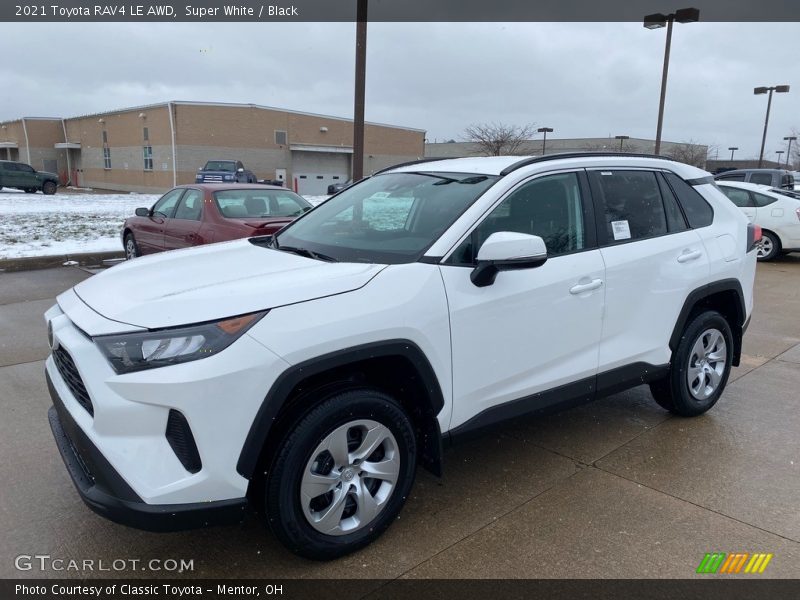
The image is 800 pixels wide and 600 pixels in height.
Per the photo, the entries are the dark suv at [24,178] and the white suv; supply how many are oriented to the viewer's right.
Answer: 1

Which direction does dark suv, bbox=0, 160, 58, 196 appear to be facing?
to the viewer's right

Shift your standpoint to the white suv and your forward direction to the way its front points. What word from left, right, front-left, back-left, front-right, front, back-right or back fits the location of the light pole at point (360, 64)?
back-right

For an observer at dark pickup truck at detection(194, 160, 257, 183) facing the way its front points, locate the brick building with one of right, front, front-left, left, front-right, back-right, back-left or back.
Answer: back

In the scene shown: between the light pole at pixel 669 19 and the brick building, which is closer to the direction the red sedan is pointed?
the brick building

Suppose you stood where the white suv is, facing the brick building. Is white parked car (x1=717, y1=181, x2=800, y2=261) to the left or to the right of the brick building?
right

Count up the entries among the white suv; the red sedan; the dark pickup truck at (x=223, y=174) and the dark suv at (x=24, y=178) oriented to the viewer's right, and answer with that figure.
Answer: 1

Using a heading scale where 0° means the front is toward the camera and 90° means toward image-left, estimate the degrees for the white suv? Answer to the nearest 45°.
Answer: approximately 45°

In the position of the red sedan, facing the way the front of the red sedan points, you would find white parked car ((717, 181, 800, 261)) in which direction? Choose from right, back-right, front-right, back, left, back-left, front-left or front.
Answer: back-right

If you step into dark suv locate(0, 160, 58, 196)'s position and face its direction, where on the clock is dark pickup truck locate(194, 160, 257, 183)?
dark pickup truck locate(194, 160, 257, 183) is roughly at 1 o'clock from dark suv locate(0, 160, 58, 196).

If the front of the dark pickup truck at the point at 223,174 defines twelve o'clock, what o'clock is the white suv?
The white suv is roughly at 12 o'clock from the dark pickup truck.

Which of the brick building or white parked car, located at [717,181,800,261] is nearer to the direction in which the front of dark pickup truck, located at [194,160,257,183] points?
the white parked car

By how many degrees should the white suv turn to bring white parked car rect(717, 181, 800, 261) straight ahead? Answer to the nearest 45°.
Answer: approximately 180°

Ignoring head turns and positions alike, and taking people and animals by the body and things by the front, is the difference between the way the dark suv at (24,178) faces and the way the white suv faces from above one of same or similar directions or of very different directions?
very different directions

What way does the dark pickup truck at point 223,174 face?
toward the camera

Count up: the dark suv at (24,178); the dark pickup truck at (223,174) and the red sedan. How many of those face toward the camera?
1

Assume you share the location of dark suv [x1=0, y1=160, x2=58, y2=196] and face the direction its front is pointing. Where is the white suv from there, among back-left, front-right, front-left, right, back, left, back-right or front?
right

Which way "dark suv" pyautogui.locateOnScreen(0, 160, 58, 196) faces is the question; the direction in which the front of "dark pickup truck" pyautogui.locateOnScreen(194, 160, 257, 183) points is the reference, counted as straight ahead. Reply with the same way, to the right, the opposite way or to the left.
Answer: to the left
